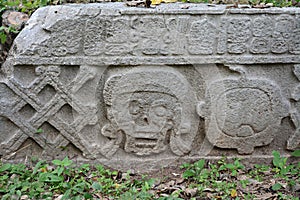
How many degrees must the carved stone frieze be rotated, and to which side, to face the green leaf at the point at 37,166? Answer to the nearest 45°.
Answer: approximately 90° to its right

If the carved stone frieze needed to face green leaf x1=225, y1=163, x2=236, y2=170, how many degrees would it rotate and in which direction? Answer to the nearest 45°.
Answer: approximately 90° to its left

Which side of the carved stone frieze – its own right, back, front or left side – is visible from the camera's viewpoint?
front

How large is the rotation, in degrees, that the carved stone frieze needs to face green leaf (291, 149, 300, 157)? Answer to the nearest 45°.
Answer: approximately 90° to its left

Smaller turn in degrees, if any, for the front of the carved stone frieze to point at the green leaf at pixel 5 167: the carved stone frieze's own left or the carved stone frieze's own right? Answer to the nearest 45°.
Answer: approximately 90° to the carved stone frieze's own right
